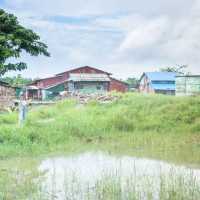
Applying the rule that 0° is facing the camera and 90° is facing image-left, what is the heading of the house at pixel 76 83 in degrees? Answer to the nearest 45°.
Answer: approximately 0°

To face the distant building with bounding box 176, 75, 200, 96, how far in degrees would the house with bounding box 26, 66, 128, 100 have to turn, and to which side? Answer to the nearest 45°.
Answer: approximately 45° to its left

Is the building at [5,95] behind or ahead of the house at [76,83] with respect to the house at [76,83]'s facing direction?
ahead

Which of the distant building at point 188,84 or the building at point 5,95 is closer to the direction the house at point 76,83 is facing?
the building

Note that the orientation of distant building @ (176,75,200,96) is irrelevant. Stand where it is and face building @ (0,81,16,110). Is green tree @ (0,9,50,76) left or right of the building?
left

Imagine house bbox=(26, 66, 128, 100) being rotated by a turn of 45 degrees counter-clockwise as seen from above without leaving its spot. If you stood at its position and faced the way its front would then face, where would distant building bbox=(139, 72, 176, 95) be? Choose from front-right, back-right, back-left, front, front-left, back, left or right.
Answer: front-left

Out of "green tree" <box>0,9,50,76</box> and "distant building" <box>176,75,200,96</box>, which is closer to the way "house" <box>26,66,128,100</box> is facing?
the green tree

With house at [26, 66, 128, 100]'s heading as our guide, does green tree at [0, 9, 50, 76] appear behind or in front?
in front
